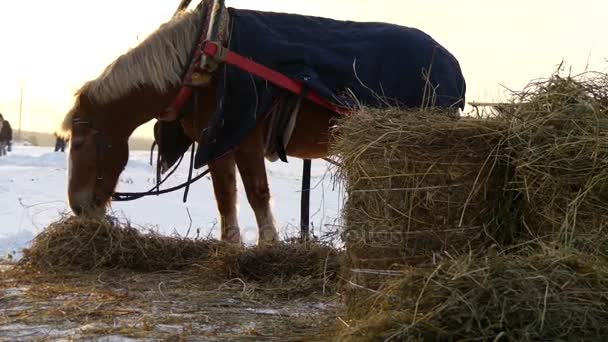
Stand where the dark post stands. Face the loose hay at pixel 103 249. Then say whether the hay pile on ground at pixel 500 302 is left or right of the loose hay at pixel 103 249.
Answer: left

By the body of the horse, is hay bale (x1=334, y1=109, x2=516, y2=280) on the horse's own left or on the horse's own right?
on the horse's own left

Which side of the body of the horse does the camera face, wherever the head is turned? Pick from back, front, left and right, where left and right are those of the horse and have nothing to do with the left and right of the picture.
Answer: left

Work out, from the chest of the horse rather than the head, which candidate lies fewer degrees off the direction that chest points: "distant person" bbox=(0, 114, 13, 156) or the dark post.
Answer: the distant person

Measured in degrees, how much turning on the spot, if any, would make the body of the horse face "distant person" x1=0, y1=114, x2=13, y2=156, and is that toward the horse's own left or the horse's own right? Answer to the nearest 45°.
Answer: approximately 90° to the horse's own right
